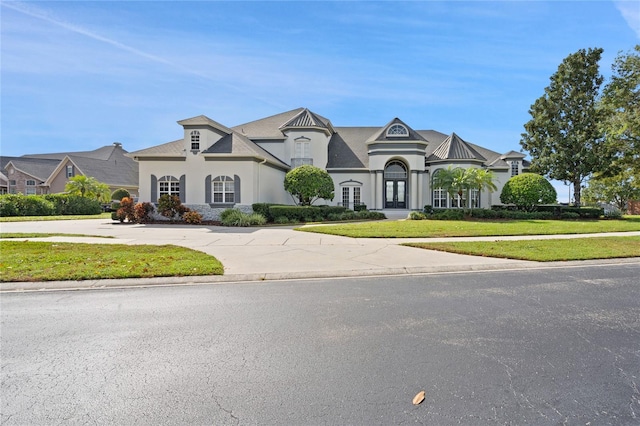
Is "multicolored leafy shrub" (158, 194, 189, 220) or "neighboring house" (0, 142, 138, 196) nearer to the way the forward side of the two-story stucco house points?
the multicolored leafy shrub

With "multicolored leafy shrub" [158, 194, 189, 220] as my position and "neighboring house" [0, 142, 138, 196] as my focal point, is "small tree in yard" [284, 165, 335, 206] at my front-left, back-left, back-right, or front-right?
back-right

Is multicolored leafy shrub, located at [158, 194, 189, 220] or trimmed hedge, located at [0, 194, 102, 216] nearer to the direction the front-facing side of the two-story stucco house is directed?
the multicolored leafy shrub

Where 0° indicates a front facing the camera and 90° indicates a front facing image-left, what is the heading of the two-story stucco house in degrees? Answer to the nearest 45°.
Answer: approximately 0°

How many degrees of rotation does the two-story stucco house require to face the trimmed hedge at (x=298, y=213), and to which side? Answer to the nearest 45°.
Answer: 0° — it already faces it

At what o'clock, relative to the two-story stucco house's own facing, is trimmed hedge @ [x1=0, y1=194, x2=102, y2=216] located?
The trimmed hedge is roughly at 3 o'clock from the two-story stucco house.

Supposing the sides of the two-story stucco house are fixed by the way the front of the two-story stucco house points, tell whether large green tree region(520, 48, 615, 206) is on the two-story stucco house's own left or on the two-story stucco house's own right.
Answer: on the two-story stucco house's own left

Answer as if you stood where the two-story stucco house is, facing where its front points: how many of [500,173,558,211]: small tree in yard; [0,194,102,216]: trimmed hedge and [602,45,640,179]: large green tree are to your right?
1

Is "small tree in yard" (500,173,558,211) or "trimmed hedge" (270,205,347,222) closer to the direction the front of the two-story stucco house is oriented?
the trimmed hedge

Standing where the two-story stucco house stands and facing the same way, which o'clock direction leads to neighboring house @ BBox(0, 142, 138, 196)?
The neighboring house is roughly at 4 o'clock from the two-story stucco house.

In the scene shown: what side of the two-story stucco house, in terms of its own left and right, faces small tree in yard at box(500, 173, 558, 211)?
left
